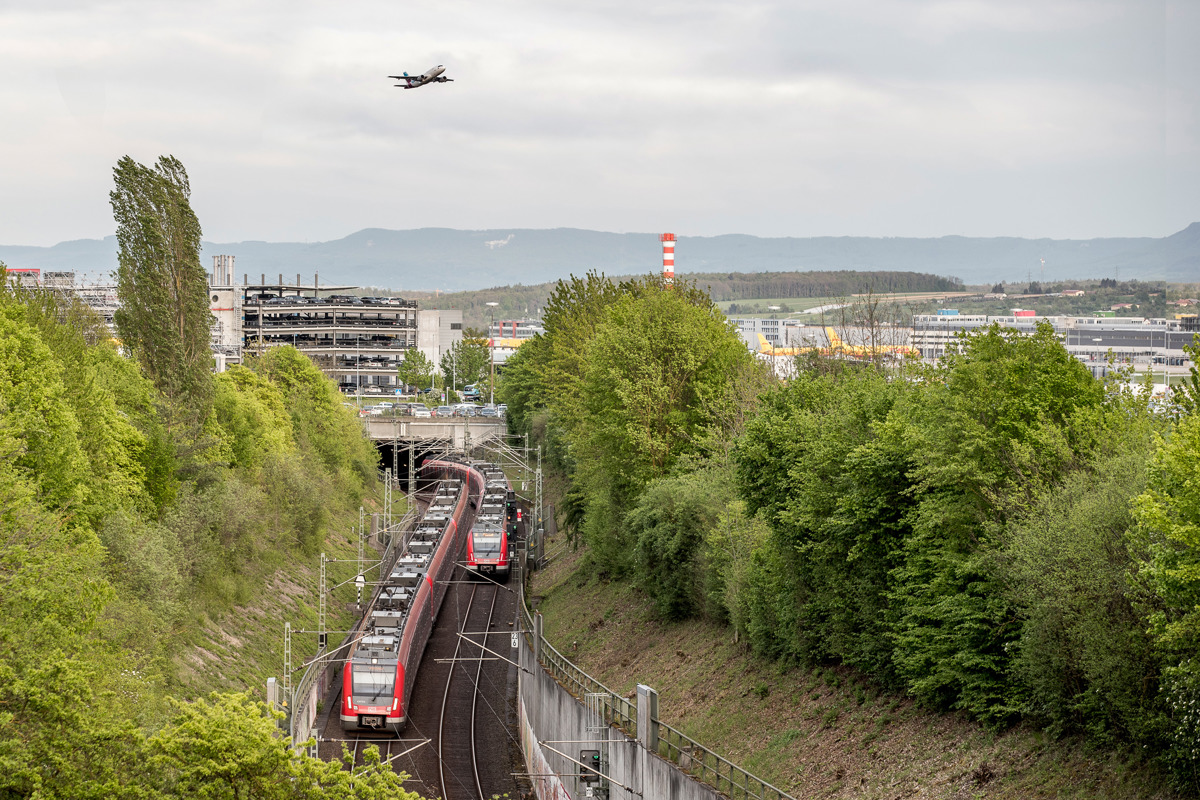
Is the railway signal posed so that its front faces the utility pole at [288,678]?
no

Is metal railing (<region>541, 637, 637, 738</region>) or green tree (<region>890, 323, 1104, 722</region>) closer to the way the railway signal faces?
the green tree

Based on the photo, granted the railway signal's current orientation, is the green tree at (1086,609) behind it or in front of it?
in front

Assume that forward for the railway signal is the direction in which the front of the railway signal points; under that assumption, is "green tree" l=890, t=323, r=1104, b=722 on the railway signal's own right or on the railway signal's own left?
on the railway signal's own left

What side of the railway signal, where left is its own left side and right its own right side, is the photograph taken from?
front

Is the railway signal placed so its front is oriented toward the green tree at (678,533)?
no
